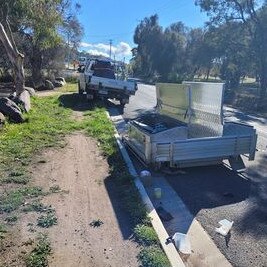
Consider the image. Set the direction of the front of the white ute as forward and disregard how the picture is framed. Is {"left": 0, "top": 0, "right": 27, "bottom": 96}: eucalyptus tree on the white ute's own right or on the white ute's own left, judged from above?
on the white ute's own left

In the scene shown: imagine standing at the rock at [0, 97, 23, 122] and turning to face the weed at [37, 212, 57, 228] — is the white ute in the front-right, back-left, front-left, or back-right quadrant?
back-left

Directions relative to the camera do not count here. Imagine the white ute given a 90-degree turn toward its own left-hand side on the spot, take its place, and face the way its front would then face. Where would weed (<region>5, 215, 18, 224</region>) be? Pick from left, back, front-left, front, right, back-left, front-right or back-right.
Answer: front-left

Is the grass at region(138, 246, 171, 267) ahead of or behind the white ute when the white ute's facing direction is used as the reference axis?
behind

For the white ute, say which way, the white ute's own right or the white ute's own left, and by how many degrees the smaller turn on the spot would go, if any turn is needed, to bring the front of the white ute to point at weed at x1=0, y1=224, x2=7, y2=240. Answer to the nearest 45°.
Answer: approximately 135° to the white ute's own left

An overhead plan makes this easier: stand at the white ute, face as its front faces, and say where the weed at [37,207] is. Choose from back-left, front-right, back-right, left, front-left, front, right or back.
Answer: back-left

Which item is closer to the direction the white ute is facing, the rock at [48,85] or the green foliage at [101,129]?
the rock

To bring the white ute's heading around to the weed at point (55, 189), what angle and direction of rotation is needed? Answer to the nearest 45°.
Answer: approximately 135° to its left

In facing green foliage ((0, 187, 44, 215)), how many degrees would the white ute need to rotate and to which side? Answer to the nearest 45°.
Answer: approximately 135° to its left

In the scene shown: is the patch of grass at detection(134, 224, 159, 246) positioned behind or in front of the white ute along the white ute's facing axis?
behind

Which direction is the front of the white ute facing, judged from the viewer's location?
facing away from the viewer and to the left of the viewer
